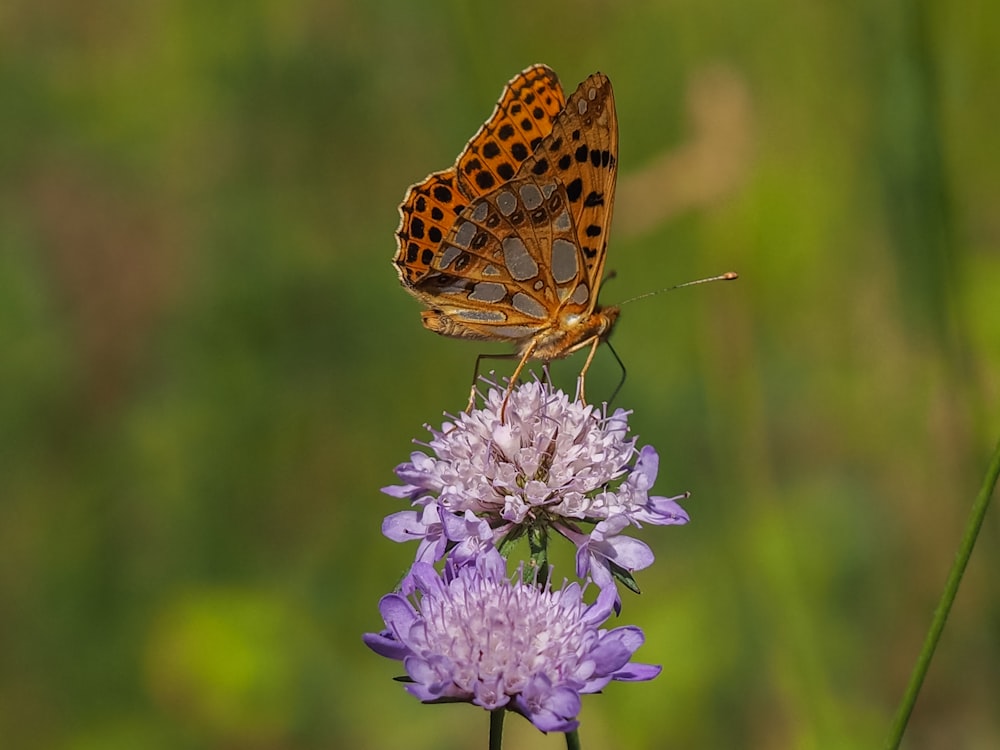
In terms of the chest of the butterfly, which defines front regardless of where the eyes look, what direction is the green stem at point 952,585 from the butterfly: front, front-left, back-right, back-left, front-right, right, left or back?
front-right

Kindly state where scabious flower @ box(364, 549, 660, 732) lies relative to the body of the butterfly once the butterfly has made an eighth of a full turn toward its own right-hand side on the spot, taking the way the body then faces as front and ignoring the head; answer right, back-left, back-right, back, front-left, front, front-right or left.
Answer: front-right

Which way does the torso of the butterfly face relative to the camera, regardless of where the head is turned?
to the viewer's right
